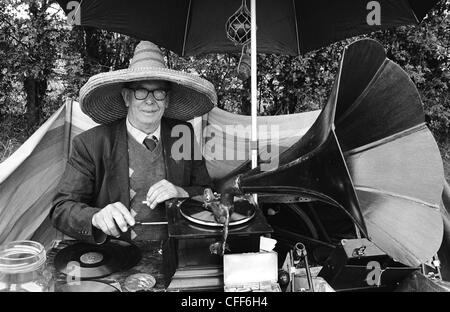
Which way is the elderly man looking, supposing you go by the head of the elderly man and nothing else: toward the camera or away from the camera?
toward the camera

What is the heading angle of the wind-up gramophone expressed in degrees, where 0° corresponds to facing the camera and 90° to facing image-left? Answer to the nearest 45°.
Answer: approximately 315°

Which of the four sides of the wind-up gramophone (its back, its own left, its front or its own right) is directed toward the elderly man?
back

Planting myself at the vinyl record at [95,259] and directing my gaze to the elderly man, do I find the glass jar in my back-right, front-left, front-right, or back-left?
back-left

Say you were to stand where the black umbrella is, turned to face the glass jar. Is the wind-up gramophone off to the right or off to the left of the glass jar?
left

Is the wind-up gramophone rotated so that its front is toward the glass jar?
no

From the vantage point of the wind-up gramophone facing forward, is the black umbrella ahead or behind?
behind
